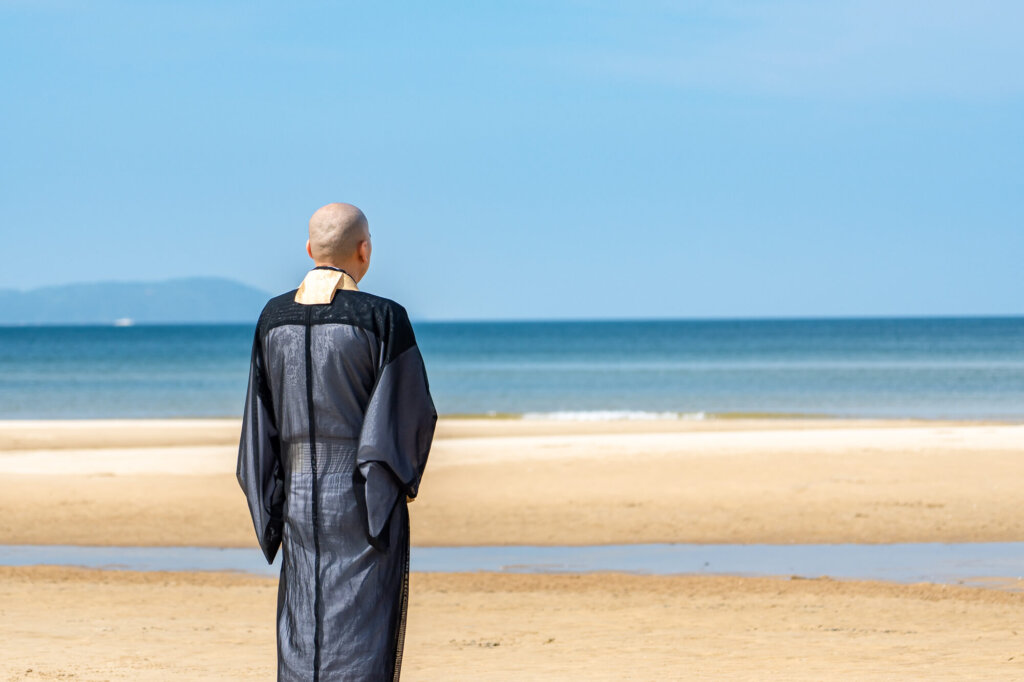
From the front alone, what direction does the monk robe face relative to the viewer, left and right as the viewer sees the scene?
facing away from the viewer and to the right of the viewer
